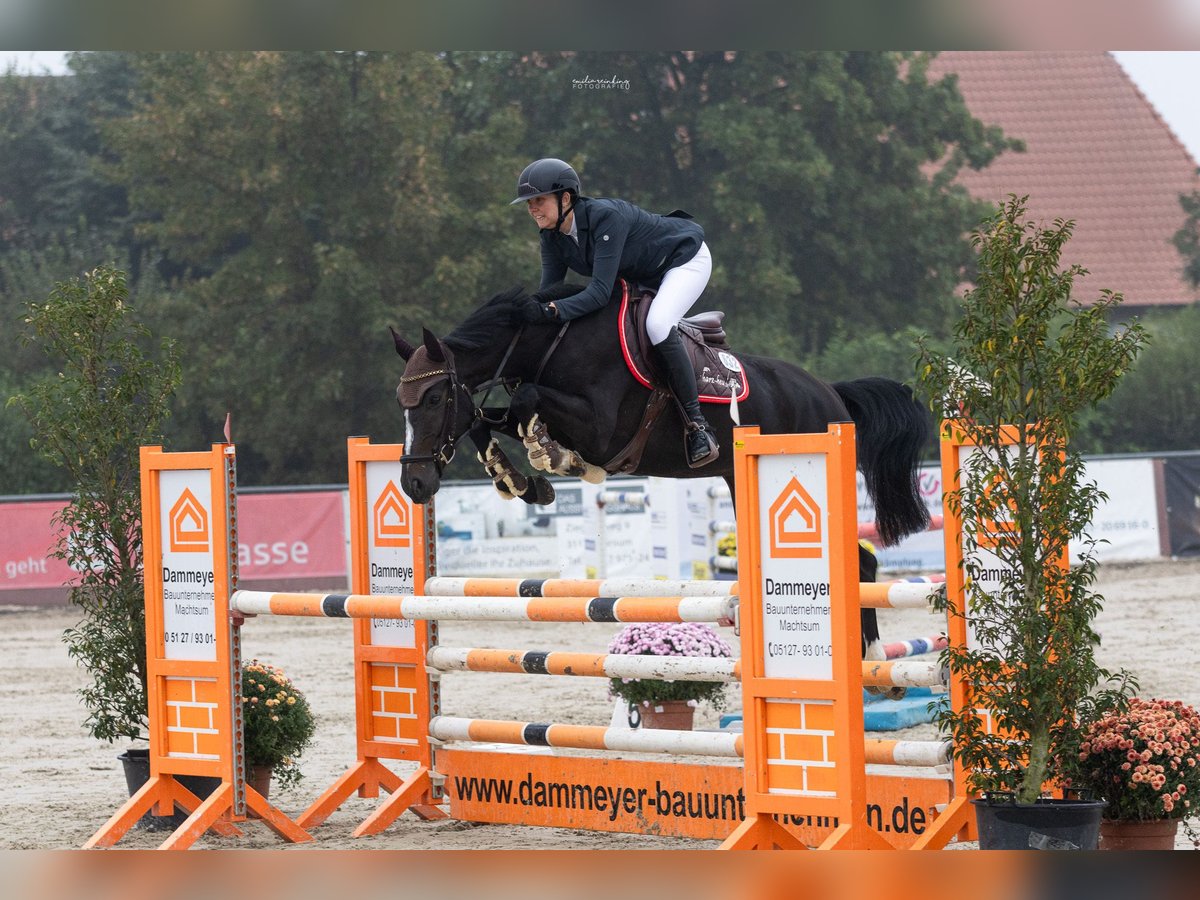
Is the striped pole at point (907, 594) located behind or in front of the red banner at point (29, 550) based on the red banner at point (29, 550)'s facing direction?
in front

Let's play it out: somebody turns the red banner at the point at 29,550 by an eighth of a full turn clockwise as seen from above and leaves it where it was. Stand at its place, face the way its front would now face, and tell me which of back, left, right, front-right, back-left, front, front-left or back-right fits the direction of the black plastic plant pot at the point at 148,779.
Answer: front-left

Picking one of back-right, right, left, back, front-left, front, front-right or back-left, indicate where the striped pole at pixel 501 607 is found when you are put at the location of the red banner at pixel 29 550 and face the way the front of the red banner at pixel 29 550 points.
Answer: front

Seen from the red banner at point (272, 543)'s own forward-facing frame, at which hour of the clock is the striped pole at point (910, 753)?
The striped pole is roughly at 12 o'clock from the red banner.

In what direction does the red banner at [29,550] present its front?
toward the camera

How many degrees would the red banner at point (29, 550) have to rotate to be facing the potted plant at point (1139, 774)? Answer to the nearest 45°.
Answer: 0° — it already faces it

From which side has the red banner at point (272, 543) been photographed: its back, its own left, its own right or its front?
front

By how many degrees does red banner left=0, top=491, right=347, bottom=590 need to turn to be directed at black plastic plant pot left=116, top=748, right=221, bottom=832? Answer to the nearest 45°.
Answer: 0° — it already faces it

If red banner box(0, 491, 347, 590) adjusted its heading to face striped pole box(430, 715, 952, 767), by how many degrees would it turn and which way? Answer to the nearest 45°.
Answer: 0° — it already faces it

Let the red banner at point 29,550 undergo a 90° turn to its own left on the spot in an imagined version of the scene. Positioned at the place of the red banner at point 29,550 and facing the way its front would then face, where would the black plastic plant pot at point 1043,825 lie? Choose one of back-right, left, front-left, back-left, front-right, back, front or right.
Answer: right

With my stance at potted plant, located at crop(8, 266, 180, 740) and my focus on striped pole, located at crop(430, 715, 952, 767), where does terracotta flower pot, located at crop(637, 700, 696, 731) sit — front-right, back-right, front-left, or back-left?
front-left

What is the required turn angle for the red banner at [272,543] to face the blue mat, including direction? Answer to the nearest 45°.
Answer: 0° — it already faces it

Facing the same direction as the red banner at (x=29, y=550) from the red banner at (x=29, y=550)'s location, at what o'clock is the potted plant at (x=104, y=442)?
The potted plant is roughly at 12 o'clock from the red banner.

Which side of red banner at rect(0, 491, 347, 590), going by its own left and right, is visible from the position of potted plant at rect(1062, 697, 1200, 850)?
front

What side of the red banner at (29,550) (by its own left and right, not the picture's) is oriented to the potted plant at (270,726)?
front
